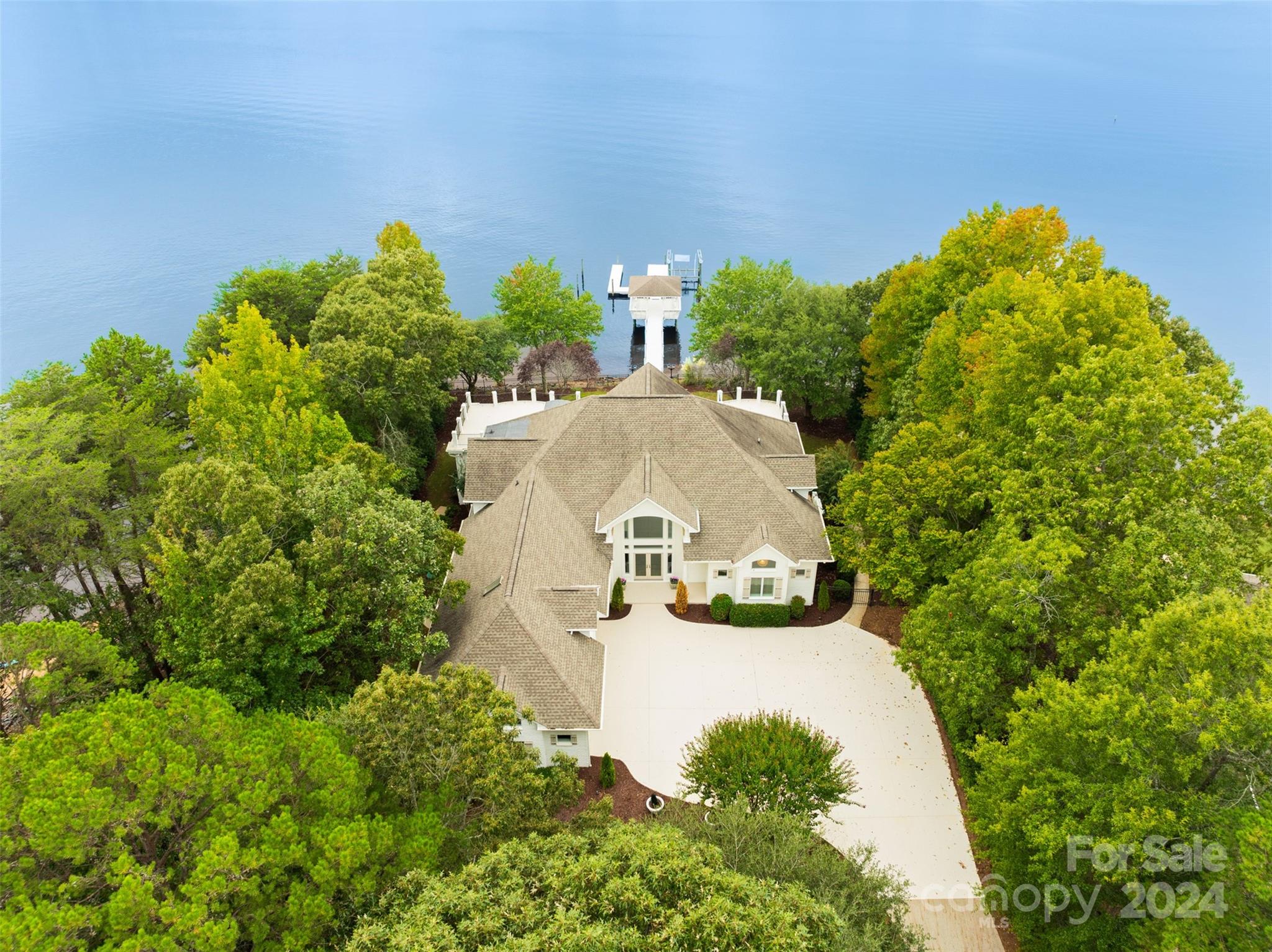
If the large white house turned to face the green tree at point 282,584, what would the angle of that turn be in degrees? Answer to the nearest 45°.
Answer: approximately 45° to its right

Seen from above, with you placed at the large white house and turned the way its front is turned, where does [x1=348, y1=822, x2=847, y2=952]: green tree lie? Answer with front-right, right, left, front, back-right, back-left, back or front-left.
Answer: front

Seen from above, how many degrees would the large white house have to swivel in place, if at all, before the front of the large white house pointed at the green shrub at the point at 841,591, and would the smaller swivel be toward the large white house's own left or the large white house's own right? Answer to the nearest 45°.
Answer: approximately 90° to the large white house's own left

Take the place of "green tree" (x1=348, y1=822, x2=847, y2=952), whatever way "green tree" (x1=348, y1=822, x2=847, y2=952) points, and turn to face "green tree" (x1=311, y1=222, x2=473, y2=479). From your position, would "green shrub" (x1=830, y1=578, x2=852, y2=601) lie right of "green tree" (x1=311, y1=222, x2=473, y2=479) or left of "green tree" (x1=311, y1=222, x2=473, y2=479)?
right

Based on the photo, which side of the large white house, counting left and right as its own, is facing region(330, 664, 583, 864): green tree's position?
front

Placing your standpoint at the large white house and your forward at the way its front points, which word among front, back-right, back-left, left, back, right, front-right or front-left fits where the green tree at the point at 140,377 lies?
right

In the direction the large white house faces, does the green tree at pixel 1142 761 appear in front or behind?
in front

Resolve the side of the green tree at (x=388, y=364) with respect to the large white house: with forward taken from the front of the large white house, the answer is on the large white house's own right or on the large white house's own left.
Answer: on the large white house's own right

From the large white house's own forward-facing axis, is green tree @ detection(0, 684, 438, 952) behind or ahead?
ahead

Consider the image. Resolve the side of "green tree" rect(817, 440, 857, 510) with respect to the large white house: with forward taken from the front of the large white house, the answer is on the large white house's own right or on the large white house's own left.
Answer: on the large white house's own left

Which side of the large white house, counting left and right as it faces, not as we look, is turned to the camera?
front
